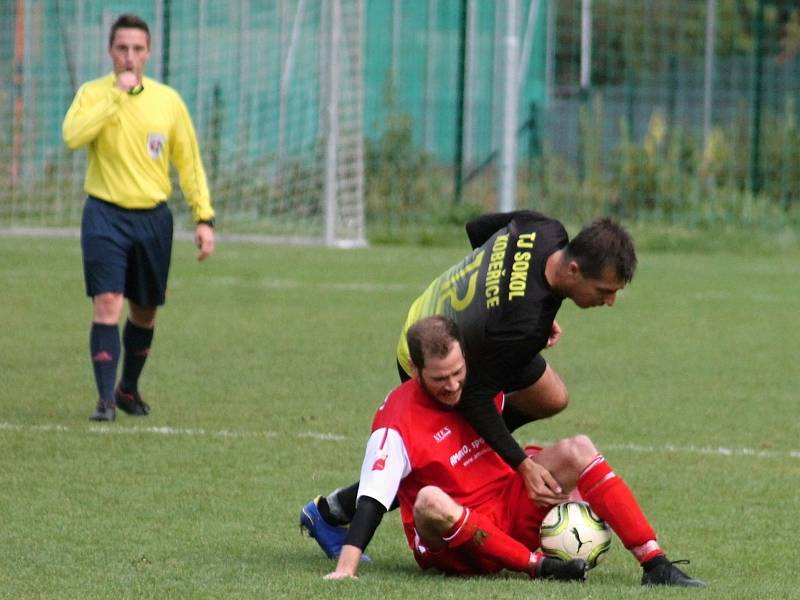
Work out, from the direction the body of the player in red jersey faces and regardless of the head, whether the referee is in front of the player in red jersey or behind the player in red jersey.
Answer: behind

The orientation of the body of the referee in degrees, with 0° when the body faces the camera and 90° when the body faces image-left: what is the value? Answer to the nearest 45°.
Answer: approximately 0°

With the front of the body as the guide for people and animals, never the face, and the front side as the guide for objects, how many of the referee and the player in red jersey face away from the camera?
0

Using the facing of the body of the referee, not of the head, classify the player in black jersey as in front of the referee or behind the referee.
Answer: in front

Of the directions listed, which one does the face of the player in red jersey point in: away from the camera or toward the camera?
toward the camera

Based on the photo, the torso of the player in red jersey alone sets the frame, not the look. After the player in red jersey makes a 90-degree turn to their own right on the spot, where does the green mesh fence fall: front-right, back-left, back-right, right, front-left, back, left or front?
back-right

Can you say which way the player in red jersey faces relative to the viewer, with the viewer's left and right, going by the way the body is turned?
facing the viewer and to the right of the viewer

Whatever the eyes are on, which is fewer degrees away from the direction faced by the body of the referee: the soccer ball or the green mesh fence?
the soccer ball

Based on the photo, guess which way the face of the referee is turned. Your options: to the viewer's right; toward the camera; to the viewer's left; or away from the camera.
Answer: toward the camera

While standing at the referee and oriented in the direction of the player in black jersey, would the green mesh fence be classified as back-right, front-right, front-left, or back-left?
back-left

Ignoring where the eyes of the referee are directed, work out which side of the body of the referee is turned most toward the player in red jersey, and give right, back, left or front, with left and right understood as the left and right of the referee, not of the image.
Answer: front
